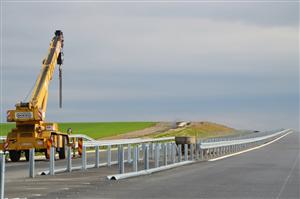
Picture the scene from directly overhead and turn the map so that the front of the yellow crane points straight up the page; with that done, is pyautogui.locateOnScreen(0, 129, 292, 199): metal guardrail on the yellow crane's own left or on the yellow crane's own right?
on the yellow crane's own right

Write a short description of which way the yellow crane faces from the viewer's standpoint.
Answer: facing away from the viewer and to the right of the viewer
